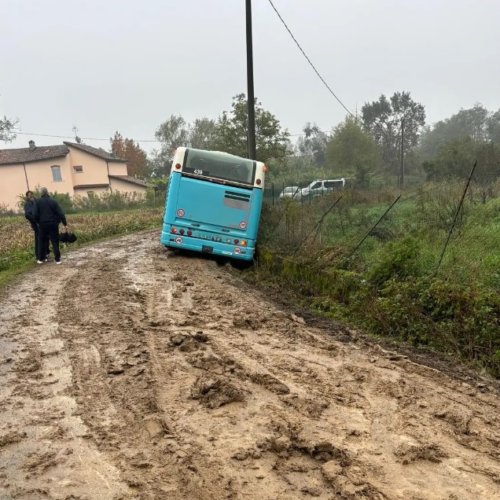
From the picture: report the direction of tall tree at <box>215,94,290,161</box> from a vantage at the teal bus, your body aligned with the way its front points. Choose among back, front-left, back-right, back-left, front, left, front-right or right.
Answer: front

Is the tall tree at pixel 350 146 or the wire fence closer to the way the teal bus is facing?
the tall tree

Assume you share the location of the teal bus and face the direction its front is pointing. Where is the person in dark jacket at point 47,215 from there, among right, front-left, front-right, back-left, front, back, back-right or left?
left

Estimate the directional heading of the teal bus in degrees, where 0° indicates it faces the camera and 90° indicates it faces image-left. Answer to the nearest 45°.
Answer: approximately 180°

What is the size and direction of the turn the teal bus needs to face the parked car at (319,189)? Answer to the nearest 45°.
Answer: approximately 45° to its right

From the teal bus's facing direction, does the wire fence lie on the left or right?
on its right
